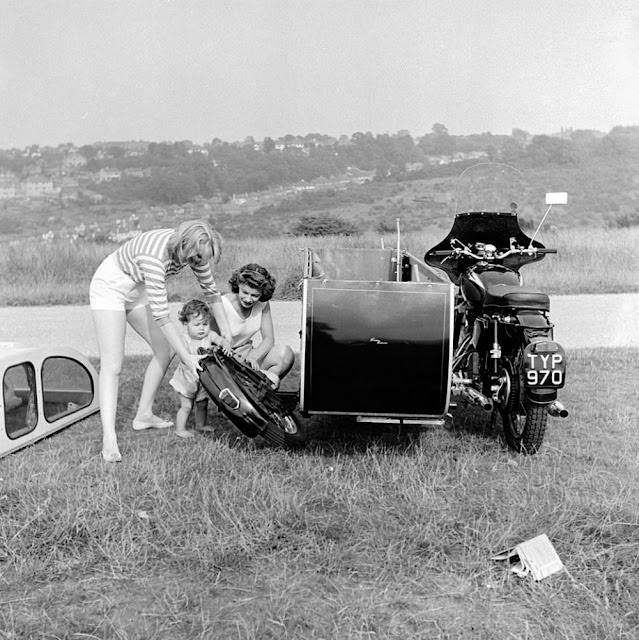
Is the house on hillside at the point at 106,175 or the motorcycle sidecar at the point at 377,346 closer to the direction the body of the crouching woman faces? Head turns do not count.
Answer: the motorcycle sidecar

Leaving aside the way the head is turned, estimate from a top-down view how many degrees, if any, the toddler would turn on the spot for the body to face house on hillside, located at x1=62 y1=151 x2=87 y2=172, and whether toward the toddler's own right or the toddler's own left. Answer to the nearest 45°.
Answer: approximately 135° to the toddler's own left

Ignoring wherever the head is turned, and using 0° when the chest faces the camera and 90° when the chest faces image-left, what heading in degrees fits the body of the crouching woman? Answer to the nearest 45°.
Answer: approximately 0°

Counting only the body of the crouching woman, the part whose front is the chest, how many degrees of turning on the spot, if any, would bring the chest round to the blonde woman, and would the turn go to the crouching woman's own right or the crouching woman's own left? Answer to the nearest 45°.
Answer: approximately 45° to the crouching woman's own right

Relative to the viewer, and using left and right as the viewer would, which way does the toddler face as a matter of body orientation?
facing the viewer and to the right of the viewer

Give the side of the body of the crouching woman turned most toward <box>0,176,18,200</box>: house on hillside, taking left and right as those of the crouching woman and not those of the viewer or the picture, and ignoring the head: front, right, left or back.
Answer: back

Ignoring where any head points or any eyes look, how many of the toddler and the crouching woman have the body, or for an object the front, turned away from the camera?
0

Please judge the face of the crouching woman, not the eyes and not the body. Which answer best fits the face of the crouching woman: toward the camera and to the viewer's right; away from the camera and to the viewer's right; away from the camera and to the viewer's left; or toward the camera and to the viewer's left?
toward the camera and to the viewer's left

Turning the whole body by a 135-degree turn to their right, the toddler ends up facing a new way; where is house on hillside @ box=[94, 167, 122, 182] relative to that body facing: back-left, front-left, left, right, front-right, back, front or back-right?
right

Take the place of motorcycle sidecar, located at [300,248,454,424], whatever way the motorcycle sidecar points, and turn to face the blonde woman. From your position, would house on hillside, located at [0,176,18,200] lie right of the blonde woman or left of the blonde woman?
right

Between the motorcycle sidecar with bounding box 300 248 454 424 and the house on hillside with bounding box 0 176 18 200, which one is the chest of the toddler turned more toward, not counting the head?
the motorcycle sidecar
